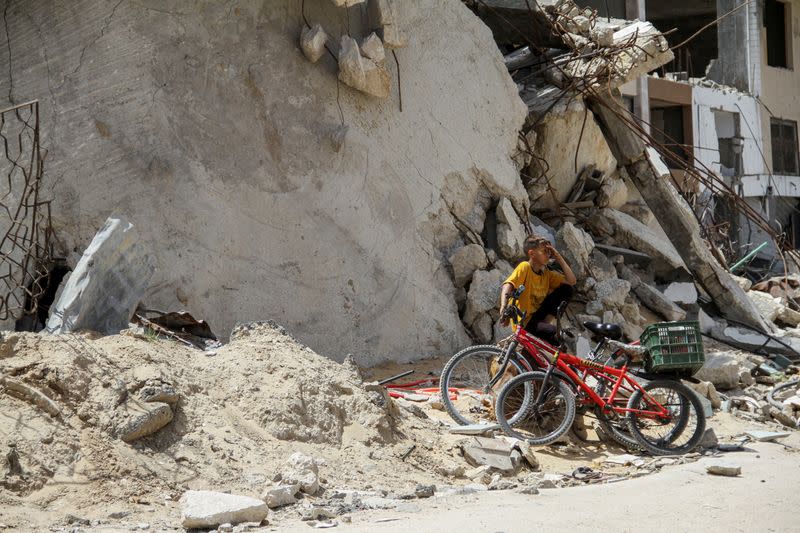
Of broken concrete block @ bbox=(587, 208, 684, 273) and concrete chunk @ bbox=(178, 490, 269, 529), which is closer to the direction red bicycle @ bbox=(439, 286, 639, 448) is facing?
the concrete chunk

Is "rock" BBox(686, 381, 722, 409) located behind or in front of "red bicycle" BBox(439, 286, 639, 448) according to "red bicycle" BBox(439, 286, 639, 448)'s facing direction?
behind

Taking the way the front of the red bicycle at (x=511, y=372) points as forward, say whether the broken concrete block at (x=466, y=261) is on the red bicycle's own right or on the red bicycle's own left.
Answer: on the red bicycle's own right

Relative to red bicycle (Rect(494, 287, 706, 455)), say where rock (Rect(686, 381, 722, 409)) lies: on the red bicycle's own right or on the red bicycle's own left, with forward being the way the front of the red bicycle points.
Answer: on the red bicycle's own right

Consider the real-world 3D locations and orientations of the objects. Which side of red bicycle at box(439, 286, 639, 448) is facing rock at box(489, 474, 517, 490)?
left

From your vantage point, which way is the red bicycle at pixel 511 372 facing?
to the viewer's left

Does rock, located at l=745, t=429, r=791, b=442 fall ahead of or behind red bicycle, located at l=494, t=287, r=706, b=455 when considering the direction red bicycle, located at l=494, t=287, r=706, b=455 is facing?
behind

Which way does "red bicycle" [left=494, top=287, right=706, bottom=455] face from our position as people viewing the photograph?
facing to the left of the viewer
